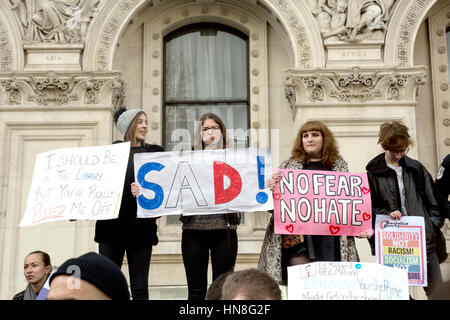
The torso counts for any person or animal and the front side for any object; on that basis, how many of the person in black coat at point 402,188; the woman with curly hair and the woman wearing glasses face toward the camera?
3

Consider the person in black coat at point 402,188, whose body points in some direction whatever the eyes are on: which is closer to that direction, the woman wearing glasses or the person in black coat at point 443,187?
the woman wearing glasses

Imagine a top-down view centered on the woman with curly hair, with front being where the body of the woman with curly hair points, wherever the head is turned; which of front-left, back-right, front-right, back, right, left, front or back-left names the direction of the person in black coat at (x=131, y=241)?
right

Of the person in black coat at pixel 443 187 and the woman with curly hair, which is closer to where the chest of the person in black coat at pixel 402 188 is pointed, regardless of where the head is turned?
the woman with curly hair

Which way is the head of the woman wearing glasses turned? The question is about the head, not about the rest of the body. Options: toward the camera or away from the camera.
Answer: toward the camera

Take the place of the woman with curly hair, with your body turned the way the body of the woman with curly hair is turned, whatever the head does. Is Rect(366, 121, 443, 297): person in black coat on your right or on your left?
on your left

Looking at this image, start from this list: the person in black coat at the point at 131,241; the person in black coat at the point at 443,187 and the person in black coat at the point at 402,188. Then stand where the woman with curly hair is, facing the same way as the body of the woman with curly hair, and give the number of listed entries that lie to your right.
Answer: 1

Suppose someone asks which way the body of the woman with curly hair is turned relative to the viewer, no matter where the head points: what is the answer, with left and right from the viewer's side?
facing the viewer

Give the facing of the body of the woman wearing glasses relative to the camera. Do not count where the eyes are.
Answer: toward the camera

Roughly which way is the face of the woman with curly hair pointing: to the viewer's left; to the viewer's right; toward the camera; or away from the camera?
toward the camera

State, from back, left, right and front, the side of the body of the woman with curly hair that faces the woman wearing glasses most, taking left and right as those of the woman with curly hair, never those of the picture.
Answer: right

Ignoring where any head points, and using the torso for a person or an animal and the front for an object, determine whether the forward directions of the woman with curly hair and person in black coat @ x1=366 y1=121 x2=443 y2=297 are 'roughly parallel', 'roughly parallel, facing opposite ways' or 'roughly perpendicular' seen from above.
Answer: roughly parallel

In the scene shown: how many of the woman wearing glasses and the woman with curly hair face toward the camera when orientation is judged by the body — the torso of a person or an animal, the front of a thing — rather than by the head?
2

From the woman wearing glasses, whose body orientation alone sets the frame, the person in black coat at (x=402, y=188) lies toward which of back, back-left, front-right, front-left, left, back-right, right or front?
left

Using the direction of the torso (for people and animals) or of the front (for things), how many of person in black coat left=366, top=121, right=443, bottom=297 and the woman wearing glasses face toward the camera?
2
